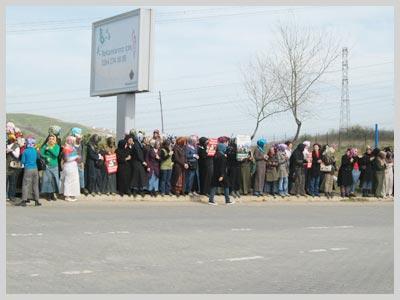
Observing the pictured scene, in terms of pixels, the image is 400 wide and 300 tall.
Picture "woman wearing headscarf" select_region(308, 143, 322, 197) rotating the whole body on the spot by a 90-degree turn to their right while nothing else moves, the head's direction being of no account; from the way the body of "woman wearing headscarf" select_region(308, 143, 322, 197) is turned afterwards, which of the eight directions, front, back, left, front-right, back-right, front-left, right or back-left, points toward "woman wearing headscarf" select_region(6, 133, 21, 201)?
front-left

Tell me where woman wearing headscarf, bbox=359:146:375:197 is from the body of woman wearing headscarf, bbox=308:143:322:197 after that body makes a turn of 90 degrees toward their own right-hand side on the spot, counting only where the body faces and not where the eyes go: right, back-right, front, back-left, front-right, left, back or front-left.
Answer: back-right

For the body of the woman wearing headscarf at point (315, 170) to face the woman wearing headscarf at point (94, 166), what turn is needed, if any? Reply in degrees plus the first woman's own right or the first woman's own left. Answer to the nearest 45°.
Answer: approximately 45° to the first woman's own right

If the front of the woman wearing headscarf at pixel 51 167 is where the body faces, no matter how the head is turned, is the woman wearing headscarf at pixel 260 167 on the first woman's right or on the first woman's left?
on the first woman's left

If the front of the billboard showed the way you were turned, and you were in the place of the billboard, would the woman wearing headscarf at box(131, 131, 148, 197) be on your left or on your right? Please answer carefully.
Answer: on your left

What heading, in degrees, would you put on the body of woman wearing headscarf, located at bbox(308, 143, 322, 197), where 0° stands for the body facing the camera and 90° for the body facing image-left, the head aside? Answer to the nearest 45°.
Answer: approximately 0°
